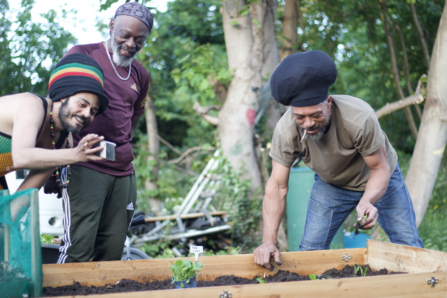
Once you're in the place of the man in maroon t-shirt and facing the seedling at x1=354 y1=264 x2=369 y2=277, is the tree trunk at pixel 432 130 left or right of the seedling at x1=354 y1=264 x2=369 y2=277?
left

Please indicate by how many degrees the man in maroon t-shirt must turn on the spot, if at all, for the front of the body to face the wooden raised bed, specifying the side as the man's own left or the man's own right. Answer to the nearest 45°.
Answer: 0° — they already face it

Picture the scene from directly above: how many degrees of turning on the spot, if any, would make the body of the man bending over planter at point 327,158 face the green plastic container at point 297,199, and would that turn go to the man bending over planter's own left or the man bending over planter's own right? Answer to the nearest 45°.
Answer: approximately 135° to the man bending over planter's own right

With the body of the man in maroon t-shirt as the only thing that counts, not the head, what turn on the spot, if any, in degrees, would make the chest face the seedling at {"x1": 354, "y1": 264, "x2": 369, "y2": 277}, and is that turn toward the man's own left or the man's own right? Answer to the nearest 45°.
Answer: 0° — they already face it

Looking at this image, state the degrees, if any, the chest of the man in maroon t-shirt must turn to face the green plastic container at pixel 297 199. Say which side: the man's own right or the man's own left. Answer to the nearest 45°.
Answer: approximately 90° to the man's own left

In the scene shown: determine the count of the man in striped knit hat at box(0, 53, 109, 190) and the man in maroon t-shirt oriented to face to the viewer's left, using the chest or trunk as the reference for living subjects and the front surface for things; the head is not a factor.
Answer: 0

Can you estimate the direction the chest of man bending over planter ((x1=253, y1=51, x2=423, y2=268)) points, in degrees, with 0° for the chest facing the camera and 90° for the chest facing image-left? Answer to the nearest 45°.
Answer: approximately 45°

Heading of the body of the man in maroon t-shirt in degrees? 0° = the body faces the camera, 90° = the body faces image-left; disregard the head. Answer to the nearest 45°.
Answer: approximately 315°
